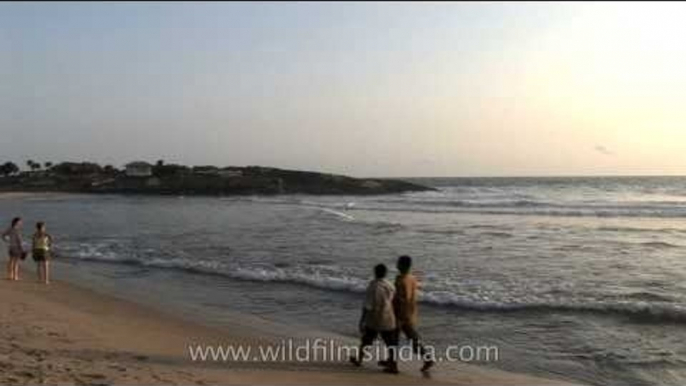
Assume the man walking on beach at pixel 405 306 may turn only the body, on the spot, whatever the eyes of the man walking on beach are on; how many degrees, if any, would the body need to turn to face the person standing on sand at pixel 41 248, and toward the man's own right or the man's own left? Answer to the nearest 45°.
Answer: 0° — they already face them
